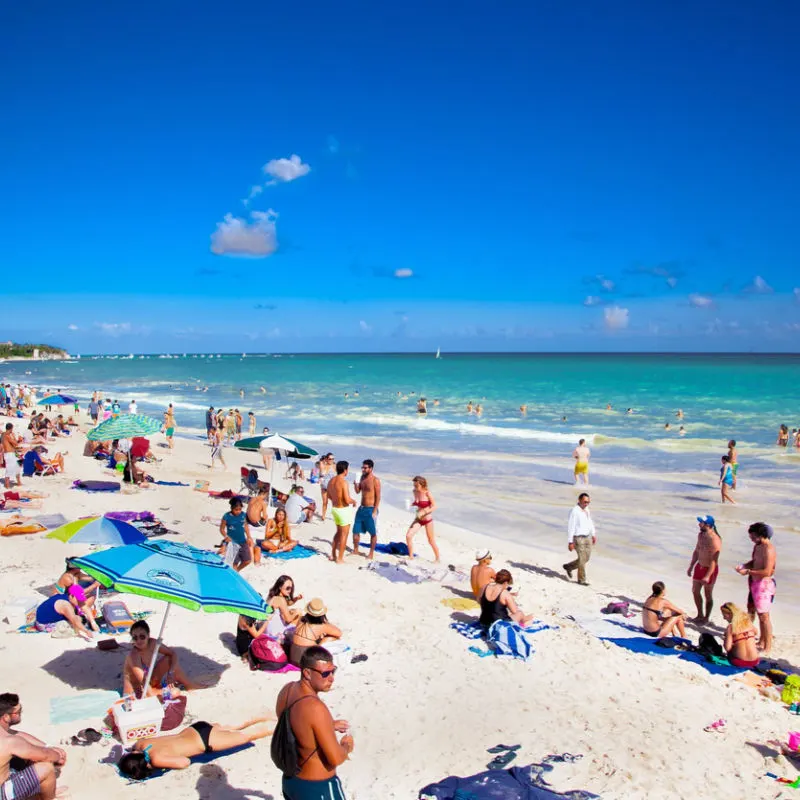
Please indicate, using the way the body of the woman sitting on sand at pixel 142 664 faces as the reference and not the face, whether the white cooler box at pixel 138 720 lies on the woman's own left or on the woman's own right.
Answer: on the woman's own right

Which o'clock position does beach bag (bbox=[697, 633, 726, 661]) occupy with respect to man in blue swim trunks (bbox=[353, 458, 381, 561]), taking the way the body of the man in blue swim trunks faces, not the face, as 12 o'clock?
The beach bag is roughly at 9 o'clock from the man in blue swim trunks.

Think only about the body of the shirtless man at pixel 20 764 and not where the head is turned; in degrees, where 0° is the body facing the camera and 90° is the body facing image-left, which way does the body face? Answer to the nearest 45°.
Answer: approximately 270°

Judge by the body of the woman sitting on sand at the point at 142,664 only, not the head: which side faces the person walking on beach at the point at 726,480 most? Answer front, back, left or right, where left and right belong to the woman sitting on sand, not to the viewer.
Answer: left

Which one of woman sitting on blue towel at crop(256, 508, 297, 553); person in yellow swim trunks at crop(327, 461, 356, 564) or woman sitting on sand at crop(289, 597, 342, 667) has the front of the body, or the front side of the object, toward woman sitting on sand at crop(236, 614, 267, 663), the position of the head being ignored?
woman sitting on blue towel at crop(256, 508, 297, 553)

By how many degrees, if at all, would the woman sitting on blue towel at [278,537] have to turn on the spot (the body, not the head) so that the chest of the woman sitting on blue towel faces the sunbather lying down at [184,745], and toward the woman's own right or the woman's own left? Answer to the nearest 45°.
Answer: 0° — they already face them
